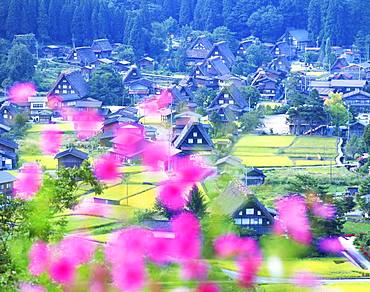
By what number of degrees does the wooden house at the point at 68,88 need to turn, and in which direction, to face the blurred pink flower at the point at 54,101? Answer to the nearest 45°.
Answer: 0° — it already faces it

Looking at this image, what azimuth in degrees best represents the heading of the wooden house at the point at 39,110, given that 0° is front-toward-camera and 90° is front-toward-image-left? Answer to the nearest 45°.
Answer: approximately 0°

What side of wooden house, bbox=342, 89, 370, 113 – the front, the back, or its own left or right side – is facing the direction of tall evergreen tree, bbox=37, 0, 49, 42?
right

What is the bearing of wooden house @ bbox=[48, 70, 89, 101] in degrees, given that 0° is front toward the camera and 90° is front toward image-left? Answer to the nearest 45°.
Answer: approximately 45°

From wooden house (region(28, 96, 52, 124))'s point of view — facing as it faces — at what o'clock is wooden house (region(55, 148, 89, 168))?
wooden house (region(55, 148, 89, 168)) is roughly at 12 o'clock from wooden house (region(28, 96, 52, 124)).

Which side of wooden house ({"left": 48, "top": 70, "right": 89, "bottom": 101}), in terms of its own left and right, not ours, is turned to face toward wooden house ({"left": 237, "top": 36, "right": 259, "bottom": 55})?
back
